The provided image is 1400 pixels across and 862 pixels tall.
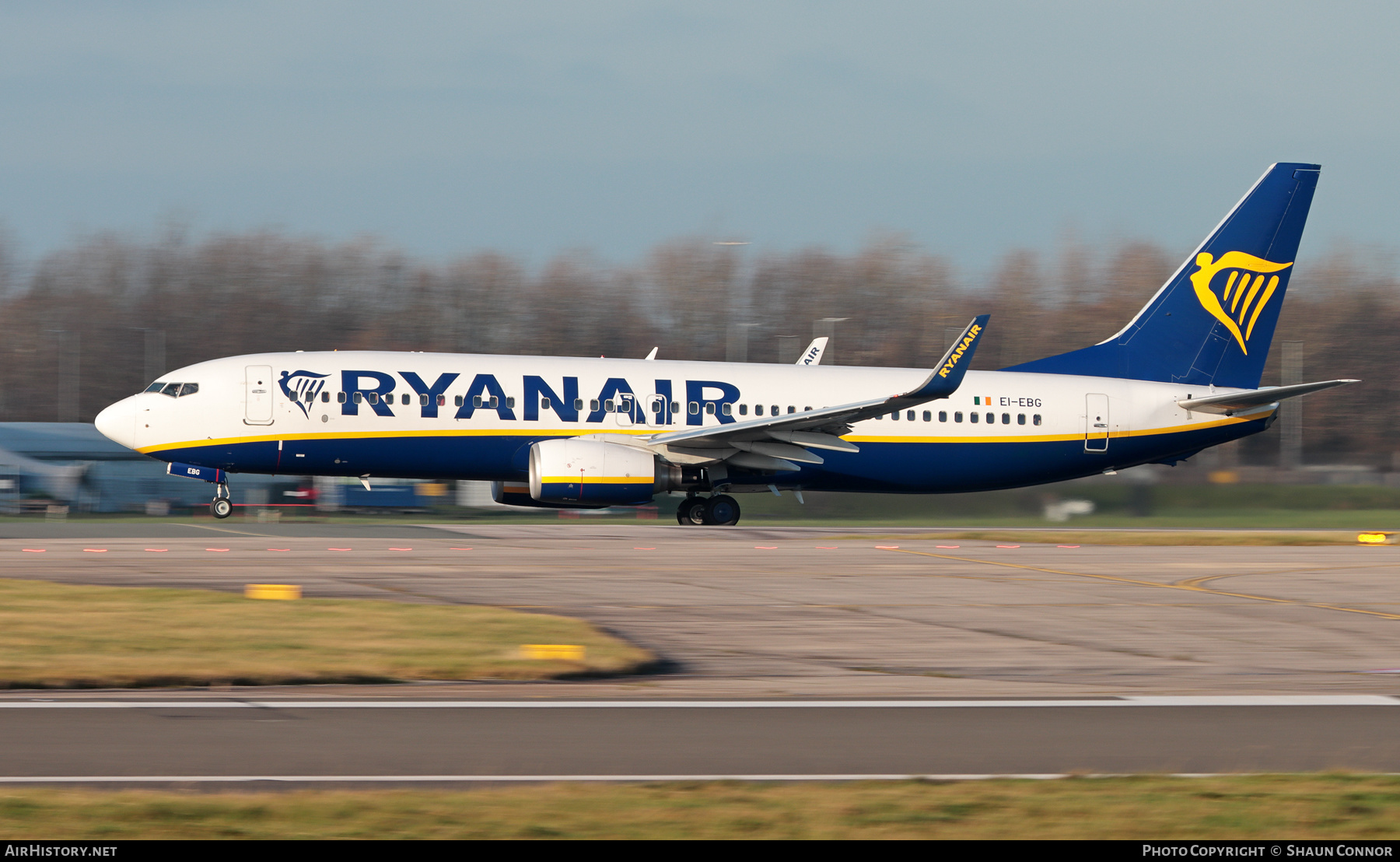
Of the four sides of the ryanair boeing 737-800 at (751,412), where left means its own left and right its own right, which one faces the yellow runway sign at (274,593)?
left

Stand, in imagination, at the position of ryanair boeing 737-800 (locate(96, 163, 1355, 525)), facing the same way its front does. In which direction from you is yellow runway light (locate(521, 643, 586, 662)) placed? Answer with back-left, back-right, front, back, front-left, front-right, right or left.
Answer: left

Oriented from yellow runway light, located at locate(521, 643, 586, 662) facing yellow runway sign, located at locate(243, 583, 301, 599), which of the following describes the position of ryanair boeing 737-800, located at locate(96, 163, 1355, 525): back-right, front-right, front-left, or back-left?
front-right

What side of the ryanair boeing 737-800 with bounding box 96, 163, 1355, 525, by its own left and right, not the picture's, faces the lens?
left

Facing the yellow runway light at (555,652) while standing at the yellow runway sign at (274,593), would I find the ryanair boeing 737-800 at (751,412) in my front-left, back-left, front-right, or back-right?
back-left
